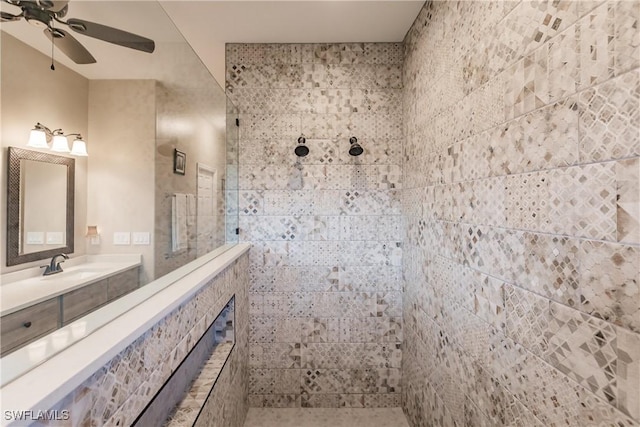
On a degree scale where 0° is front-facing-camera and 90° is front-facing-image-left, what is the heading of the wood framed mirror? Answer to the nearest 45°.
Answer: approximately 315°

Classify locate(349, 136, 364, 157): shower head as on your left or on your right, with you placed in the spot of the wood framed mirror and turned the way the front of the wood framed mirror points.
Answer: on your left
